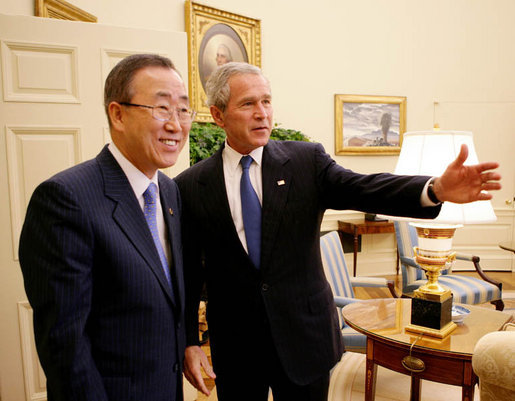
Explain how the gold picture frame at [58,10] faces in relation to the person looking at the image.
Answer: facing the viewer and to the right of the viewer

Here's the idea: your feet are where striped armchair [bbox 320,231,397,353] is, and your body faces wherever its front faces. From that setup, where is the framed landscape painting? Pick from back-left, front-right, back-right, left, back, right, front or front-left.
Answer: back-left

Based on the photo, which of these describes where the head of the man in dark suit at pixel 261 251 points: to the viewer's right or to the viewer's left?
to the viewer's right

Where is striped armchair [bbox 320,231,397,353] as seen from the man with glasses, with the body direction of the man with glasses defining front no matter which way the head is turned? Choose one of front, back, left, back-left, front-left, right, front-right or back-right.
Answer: left

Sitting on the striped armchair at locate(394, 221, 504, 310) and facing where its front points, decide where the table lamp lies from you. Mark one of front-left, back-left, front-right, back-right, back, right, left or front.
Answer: front-right

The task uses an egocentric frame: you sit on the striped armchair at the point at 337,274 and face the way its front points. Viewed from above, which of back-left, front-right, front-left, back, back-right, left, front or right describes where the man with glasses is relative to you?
front-right

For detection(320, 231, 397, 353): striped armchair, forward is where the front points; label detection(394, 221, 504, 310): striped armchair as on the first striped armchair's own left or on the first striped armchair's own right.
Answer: on the first striped armchair's own left

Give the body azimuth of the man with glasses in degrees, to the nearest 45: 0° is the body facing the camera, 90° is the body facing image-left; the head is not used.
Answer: approximately 315°

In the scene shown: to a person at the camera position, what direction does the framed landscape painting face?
facing the viewer

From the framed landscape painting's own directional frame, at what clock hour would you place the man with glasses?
The man with glasses is roughly at 12 o'clock from the framed landscape painting.

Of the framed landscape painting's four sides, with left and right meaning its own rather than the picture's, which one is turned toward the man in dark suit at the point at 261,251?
front

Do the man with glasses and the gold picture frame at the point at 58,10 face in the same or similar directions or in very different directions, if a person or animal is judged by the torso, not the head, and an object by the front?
same or similar directions

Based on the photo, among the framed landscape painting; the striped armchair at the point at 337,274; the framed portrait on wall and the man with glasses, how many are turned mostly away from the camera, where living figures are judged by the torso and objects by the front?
0
